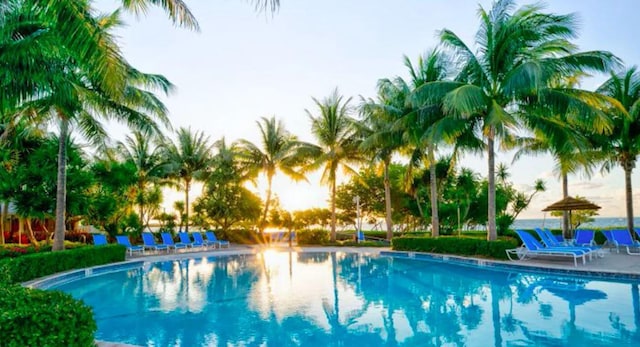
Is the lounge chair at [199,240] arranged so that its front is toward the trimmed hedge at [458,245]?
yes

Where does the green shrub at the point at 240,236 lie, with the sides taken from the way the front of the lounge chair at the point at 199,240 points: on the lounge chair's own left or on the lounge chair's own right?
on the lounge chair's own left

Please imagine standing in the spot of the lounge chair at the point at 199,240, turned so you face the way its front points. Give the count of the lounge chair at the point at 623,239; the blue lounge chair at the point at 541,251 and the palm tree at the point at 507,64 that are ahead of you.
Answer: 3

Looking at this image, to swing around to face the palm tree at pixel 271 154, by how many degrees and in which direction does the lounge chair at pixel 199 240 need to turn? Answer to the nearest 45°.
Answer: approximately 90° to its left

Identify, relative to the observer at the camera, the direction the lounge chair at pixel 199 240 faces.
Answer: facing the viewer and to the right of the viewer

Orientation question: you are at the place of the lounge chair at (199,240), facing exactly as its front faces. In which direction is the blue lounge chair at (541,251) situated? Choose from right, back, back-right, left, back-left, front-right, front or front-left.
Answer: front

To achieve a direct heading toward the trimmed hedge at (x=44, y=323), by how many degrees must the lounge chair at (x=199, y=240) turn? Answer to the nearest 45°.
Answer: approximately 45° to its right

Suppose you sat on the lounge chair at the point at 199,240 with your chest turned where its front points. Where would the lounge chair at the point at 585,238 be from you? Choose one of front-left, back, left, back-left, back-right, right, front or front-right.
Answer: front

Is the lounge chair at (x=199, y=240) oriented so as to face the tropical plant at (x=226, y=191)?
no

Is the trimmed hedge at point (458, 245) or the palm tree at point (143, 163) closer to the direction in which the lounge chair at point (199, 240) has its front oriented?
the trimmed hedge

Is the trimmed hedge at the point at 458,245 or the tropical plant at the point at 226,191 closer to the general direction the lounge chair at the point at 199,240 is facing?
the trimmed hedge

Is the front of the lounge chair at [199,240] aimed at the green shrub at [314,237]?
no
